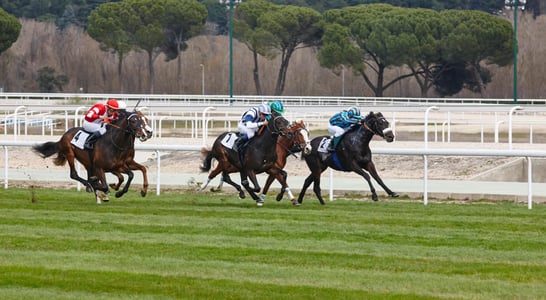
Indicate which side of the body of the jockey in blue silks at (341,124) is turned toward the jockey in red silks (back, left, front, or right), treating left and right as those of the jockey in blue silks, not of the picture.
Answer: back

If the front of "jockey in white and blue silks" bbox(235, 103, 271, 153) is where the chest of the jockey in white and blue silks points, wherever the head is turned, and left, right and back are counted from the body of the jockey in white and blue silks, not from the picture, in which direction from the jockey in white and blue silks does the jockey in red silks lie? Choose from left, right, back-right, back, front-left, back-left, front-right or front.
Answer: back

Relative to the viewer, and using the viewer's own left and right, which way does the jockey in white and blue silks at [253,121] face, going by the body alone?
facing to the right of the viewer

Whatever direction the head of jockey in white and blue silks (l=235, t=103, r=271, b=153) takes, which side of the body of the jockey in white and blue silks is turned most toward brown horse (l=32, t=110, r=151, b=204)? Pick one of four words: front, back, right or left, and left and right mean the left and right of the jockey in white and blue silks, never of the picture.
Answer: back

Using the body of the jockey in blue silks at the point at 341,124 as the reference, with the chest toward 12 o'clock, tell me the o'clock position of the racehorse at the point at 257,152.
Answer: The racehorse is roughly at 5 o'clock from the jockey in blue silks.

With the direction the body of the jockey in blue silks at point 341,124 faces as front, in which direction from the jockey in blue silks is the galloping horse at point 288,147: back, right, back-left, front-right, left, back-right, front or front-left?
back-right

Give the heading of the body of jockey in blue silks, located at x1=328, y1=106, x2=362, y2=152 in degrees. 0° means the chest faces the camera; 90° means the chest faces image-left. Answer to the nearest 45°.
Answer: approximately 270°

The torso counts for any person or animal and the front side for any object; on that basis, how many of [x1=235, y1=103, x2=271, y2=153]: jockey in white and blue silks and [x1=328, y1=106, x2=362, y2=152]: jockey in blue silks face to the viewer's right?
2
